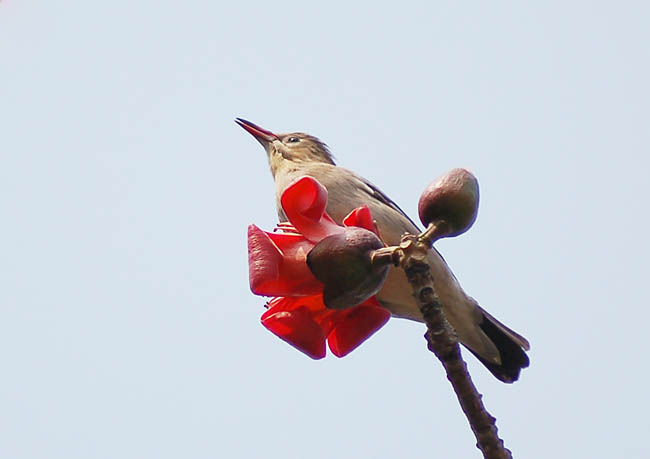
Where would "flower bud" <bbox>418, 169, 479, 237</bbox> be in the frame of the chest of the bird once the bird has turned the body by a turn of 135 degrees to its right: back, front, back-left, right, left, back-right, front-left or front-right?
back-right

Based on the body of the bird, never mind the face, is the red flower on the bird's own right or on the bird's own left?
on the bird's own left

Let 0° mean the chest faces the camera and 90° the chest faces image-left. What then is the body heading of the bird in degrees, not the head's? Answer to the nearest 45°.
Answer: approximately 90°

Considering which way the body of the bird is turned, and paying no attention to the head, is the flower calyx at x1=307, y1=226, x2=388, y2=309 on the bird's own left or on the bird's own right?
on the bird's own left
